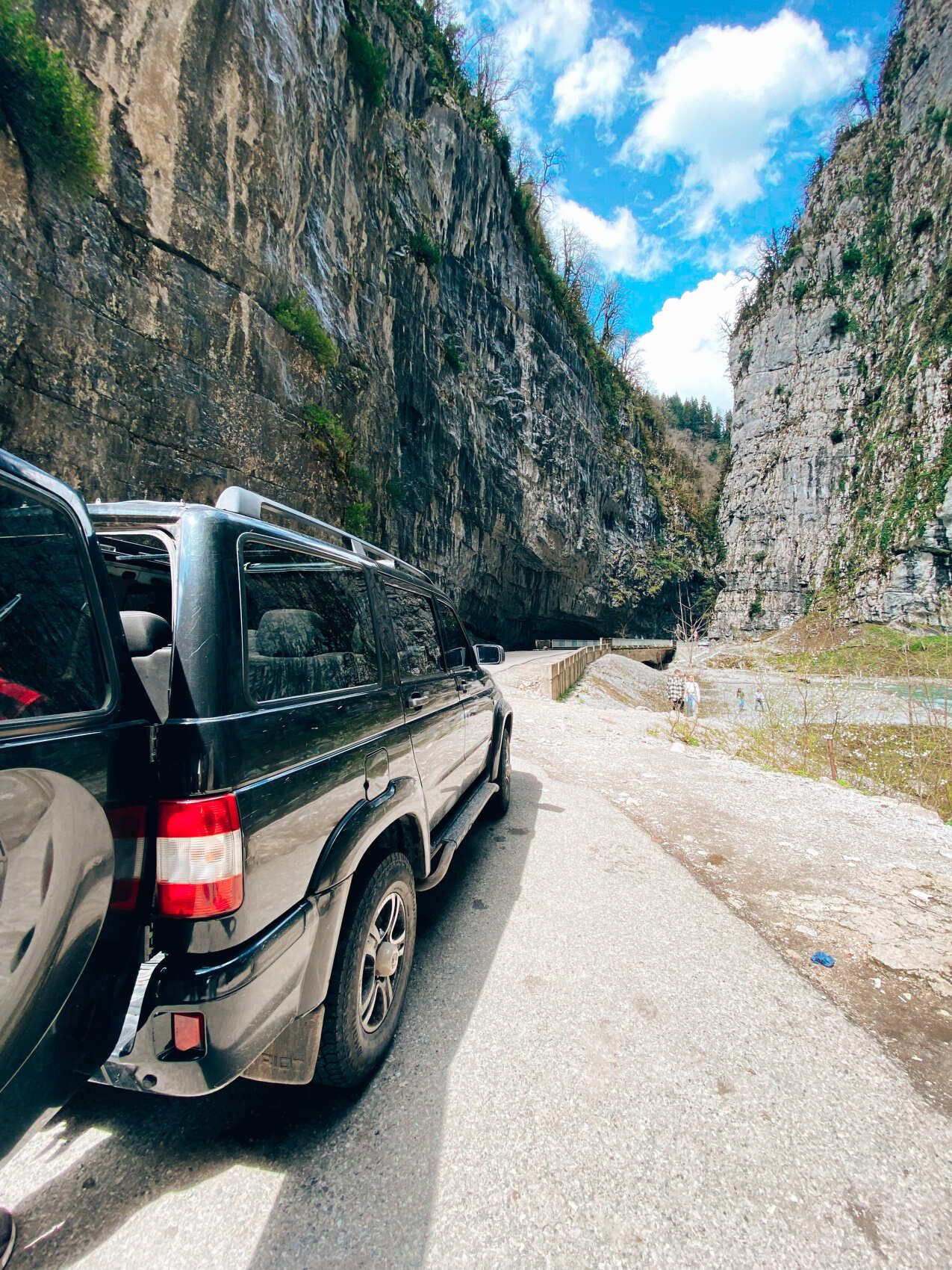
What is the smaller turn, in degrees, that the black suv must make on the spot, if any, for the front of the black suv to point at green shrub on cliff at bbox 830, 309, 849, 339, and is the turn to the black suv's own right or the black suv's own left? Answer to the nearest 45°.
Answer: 0° — it already faces it

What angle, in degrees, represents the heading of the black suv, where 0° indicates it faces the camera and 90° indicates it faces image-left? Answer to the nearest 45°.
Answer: approximately 225°

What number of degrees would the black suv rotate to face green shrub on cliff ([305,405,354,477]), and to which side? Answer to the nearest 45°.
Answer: approximately 45° to its left

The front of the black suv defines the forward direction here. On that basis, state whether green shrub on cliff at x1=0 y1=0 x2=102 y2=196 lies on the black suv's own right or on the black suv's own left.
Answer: on the black suv's own left

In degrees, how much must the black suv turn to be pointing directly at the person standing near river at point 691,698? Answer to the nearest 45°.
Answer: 0° — it already faces them

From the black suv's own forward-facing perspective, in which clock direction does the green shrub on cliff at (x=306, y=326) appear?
The green shrub on cliff is roughly at 11 o'clock from the black suv.

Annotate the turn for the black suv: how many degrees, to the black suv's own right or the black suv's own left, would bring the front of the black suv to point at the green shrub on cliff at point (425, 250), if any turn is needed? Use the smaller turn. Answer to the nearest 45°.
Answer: approximately 45° to the black suv's own left
